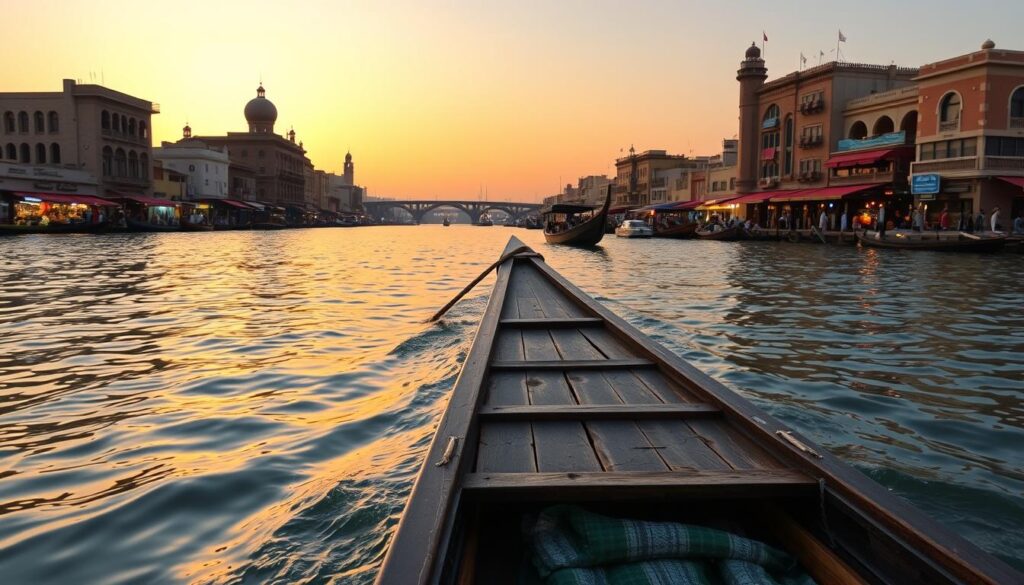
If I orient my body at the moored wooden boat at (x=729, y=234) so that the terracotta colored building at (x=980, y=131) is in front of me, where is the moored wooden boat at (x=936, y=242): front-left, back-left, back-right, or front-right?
front-right

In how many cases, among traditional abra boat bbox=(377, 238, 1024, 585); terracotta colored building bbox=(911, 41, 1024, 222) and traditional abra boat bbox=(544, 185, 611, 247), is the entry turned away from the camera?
1

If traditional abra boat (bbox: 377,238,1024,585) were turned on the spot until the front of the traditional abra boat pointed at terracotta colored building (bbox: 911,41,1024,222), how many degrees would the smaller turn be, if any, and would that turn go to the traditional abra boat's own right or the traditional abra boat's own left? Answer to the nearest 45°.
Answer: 0° — it already faces it

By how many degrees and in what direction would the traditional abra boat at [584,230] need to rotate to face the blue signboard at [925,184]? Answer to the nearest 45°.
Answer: approximately 45° to its left

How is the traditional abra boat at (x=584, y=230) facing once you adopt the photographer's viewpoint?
facing the viewer and to the right of the viewer

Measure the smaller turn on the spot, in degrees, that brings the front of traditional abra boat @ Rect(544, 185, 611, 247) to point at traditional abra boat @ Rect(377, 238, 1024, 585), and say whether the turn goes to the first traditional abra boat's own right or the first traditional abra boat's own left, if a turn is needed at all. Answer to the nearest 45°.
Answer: approximately 45° to the first traditional abra boat's own right

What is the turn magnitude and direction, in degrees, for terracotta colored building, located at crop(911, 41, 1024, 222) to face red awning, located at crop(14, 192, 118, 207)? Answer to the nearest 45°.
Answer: approximately 45° to its right

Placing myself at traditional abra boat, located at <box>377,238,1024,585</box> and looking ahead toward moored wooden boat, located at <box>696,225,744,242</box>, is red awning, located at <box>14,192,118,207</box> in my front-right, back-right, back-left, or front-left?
front-left

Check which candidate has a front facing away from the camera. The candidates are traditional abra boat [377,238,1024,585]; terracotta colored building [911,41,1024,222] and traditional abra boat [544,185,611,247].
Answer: traditional abra boat [377,238,1024,585]

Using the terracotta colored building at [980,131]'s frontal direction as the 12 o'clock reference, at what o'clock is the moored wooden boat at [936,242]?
The moored wooden boat is roughly at 11 o'clock from the terracotta colored building.

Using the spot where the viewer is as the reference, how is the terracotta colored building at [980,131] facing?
facing the viewer and to the left of the viewer

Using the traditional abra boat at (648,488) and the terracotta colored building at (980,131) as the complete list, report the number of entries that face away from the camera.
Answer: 1

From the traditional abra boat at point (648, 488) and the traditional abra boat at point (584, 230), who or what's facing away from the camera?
the traditional abra boat at point (648, 488)

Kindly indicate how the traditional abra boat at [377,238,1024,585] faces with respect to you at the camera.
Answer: facing away from the viewer

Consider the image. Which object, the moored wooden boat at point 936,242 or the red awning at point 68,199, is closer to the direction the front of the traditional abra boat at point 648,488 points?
the moored wooden boat

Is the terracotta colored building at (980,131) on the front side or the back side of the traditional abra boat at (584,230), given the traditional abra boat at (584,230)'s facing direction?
on the front side

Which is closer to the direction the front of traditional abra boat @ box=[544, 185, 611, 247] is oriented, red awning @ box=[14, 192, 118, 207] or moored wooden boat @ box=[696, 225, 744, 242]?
the moored wooden boat
